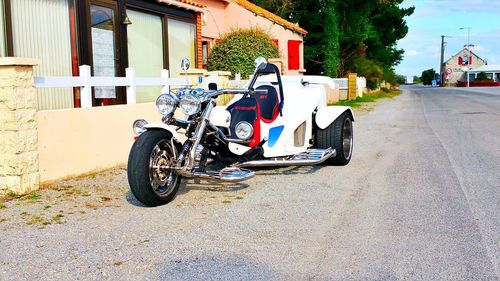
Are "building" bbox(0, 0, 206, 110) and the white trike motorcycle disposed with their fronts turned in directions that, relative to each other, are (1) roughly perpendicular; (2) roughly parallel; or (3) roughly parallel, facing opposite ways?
roughly perpendicular

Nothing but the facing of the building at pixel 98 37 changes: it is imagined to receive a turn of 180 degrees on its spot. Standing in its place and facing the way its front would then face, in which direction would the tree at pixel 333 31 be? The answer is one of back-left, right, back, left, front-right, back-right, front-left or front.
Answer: right

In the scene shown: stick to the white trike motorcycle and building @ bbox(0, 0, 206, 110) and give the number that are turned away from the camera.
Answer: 0

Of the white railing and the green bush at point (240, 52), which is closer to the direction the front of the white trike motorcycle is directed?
the white railing

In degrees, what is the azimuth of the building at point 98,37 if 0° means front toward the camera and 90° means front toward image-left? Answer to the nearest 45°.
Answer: approximately 315°

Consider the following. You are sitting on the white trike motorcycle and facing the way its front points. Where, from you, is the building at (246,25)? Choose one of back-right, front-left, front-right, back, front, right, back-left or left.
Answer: back-right

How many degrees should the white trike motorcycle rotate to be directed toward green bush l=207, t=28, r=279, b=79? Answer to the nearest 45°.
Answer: approximately 135° to its right

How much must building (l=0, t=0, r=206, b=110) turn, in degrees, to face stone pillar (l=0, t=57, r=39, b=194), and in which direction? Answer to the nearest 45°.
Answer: approximately 45° to its right

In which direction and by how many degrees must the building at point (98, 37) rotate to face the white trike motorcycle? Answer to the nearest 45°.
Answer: approximately 45° to its right

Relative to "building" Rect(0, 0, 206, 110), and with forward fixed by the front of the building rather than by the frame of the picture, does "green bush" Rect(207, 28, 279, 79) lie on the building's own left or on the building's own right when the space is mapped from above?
on the building's own left
